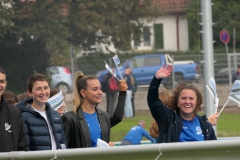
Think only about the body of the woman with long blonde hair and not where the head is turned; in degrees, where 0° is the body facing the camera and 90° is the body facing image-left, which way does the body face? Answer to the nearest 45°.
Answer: approximately 315°

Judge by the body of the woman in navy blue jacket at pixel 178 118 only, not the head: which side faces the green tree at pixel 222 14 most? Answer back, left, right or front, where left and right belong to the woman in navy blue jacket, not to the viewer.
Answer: back

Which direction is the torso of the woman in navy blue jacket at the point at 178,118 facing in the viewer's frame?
toward the camera

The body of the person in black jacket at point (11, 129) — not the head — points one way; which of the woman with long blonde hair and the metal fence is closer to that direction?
the metal fence

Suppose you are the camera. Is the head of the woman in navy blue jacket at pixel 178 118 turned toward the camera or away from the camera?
toward the camera

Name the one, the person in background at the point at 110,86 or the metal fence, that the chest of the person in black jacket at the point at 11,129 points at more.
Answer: the metal fence

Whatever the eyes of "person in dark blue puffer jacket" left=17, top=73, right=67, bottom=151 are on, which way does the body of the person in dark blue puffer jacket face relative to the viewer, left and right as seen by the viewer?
facing the viewer and to the right of the viewer

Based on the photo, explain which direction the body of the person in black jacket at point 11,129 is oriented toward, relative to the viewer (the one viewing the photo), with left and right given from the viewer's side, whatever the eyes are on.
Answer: facing the viewer

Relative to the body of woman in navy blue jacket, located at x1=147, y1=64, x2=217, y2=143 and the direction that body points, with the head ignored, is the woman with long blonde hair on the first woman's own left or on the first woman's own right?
on the first woman's own right

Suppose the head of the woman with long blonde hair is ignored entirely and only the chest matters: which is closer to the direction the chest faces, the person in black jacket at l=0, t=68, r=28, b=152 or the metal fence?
the metal fence

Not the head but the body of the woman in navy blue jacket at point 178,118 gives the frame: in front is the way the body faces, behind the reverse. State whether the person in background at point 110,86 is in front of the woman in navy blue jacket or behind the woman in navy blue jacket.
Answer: behind

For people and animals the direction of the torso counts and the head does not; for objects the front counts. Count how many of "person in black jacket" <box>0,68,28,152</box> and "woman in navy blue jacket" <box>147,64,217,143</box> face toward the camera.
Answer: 2

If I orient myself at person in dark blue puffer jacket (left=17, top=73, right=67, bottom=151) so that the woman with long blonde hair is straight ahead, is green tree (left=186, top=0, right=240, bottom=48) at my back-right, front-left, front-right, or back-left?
front-left

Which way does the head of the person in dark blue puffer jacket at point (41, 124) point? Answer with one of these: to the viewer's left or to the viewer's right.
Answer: to the viewer's right

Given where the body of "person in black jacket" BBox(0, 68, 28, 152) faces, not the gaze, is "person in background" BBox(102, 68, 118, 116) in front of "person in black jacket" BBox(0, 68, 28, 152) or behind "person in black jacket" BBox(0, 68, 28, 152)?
behind
